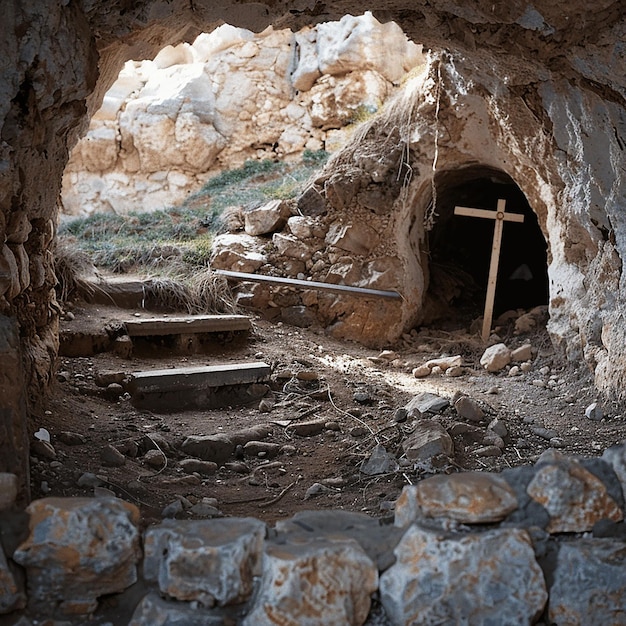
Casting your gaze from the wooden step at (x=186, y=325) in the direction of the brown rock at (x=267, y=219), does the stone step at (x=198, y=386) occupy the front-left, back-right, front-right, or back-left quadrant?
back-right

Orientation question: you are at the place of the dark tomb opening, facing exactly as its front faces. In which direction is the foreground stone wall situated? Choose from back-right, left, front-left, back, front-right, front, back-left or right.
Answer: front

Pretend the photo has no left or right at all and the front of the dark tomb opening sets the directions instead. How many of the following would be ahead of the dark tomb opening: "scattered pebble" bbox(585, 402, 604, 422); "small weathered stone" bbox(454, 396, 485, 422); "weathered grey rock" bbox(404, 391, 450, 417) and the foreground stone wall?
4

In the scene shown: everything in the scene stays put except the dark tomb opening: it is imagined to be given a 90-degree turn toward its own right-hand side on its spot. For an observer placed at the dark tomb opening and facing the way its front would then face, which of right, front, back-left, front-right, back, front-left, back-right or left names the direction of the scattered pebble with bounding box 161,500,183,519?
left

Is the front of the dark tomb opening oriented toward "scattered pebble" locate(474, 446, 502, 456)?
yes

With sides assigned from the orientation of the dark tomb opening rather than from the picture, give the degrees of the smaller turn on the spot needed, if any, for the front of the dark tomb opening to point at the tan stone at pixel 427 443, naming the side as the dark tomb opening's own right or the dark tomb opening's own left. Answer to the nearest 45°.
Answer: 0° — it already faces it

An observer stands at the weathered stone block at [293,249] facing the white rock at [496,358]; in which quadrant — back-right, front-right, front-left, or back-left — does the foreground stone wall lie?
front-right

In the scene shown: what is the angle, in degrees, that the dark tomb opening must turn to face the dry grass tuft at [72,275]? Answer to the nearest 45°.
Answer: approximately 45° to its right

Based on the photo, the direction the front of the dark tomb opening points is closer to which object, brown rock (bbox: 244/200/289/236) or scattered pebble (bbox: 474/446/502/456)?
the scattered pebble

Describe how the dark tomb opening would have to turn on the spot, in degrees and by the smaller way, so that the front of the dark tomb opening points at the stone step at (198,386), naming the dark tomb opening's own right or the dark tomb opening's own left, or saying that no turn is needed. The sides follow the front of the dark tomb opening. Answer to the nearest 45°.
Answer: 0° — it already faces it

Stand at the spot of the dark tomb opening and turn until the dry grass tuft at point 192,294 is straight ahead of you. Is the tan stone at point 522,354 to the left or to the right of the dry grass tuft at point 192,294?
left

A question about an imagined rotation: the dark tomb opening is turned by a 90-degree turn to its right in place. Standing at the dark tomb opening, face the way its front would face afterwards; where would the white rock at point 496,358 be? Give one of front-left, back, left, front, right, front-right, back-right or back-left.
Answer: left

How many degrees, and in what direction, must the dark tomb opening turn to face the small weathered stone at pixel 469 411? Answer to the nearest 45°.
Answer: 0° — it already faces it

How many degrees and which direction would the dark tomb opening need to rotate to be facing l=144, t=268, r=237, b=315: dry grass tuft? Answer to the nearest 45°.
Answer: approximately 45° to its right

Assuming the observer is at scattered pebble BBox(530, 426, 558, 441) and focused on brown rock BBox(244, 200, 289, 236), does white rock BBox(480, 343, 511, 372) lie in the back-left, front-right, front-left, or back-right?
front-right

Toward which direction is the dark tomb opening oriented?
toward the camera
